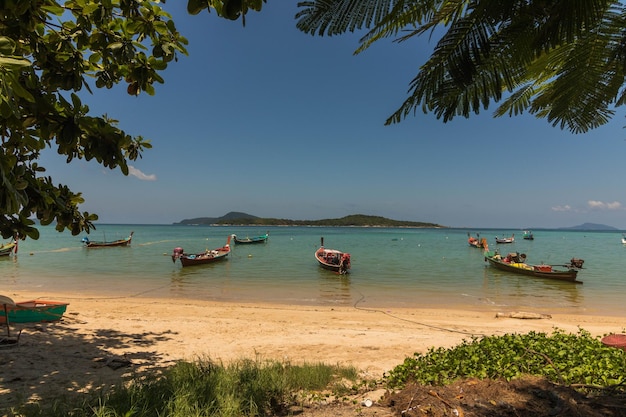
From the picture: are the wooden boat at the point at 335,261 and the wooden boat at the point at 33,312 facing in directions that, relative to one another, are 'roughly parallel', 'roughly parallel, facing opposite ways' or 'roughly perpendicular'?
roughly perpendicular

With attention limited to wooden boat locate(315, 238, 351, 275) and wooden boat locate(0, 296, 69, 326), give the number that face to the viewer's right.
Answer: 1

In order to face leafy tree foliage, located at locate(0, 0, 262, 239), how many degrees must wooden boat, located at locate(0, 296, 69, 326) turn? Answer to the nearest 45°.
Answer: approximately 90° to its right

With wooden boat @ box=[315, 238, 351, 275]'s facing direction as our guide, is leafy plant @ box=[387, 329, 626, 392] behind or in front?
behind

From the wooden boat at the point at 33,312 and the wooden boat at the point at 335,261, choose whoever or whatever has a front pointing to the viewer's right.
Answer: the wooden boat at the point at 33,312

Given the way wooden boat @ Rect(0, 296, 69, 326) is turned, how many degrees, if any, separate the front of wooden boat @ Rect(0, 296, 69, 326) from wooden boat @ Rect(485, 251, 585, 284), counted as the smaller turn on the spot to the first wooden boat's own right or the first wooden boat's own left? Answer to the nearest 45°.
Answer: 0° — it already faces it

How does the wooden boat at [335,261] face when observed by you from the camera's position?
facing away from the viewer and to the left of the viewer

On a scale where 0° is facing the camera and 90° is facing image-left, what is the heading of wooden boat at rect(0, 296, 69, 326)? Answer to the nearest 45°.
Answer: approximately 270°

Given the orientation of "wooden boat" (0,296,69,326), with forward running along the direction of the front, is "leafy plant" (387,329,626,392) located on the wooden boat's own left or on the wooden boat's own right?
on the wooden boat's own right

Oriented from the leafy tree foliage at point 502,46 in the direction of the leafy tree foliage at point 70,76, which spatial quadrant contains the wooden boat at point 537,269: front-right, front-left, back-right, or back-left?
back-right

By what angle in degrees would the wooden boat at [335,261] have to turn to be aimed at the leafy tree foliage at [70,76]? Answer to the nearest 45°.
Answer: approximately 135° to its left

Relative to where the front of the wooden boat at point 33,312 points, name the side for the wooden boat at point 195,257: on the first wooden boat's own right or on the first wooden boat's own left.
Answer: on the first wooden boat's own left
